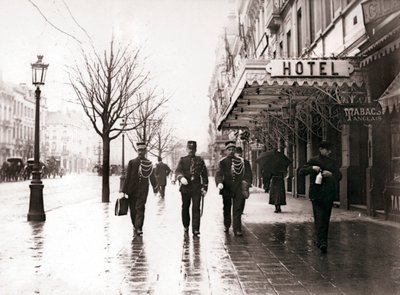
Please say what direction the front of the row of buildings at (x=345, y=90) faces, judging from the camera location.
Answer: facing to the left of the viewer

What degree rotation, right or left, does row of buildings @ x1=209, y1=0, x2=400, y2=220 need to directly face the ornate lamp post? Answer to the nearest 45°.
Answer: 0° — it already faces it

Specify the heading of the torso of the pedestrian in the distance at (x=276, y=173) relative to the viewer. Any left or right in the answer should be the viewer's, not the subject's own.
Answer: facing away from the viewer

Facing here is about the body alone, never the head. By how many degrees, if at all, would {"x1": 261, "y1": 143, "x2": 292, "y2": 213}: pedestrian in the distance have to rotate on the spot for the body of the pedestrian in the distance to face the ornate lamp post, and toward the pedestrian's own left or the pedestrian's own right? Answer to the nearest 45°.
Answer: approximately 135° to the pedestrian's own left

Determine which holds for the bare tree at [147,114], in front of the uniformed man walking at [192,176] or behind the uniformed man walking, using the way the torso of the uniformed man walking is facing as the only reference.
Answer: behind

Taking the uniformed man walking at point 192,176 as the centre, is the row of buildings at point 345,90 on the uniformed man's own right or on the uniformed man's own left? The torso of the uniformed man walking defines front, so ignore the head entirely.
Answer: on the uniformed man's own left

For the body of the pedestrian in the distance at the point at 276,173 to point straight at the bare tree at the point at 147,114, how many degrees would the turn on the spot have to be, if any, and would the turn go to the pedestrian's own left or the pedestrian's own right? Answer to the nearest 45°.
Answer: approximately 45° to the pedestrian's own left

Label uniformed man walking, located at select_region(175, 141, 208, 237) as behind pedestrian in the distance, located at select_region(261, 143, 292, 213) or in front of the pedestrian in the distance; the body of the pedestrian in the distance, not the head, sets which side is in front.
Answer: behind

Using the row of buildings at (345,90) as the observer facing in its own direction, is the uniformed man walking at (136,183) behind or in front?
in front
